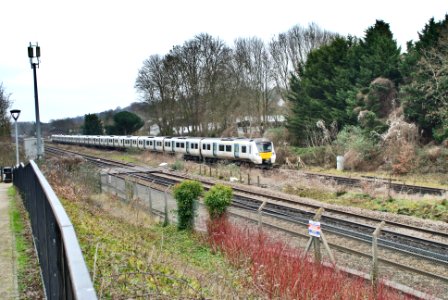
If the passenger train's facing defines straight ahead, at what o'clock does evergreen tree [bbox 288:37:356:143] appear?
The evergreen tree is roughly at 10 o'clock from the passenger train.

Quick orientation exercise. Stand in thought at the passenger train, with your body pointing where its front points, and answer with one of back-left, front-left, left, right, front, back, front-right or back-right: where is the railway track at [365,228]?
front-right

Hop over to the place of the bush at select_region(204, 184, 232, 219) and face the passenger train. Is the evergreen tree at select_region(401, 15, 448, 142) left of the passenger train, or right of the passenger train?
right

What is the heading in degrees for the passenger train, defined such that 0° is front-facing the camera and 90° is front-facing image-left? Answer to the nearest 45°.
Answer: approximately 315°

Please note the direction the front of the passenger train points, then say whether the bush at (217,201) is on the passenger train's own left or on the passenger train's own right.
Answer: on the passenger train's own right

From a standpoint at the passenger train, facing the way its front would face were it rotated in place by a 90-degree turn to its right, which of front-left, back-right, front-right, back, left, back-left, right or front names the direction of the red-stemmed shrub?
front-left

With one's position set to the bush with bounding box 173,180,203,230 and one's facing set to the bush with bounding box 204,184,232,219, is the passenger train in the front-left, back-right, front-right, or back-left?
back-left

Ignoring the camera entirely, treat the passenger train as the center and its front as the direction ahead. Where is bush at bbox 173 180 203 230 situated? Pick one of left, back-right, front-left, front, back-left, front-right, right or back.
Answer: front-right

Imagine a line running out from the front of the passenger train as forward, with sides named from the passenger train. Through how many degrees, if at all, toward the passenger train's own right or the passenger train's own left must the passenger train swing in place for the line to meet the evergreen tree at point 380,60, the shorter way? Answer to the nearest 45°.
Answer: approximately 45° to the passenger train's own left
